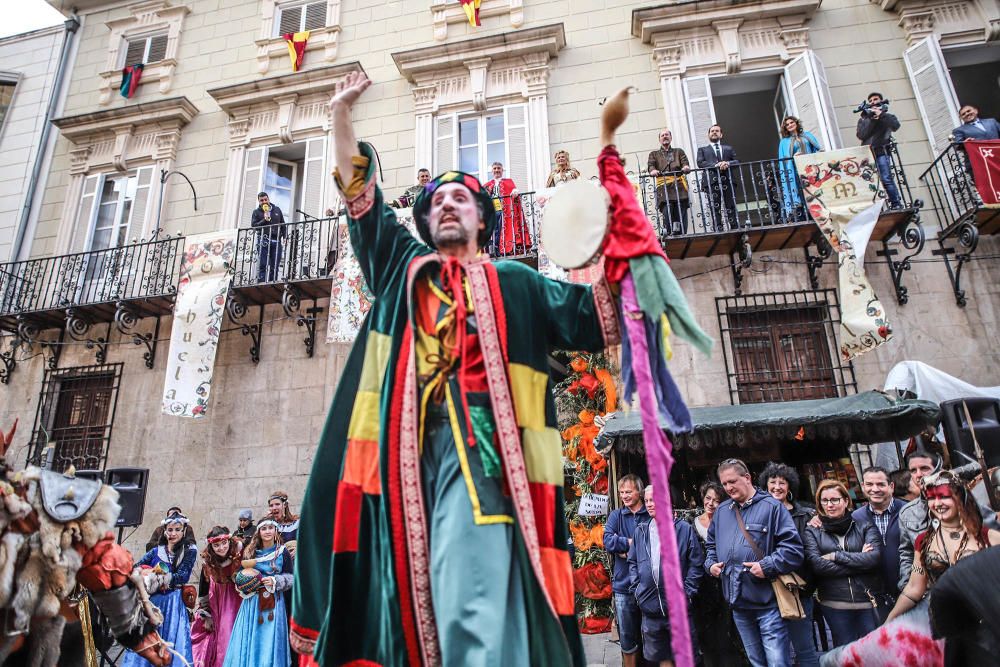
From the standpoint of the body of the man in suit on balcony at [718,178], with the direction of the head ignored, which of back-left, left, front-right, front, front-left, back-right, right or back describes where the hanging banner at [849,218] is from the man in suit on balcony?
left

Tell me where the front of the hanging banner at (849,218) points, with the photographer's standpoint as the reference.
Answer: facing the viewer

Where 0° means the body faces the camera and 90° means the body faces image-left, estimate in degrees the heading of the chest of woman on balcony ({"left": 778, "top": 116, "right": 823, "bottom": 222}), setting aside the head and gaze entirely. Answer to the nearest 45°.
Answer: approximately 0°

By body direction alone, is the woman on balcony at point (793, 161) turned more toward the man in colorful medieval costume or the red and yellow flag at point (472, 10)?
the man in colorful medieval costume

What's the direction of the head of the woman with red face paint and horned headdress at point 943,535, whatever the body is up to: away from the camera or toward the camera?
toward the camera

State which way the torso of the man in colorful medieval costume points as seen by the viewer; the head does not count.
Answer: toward the camera

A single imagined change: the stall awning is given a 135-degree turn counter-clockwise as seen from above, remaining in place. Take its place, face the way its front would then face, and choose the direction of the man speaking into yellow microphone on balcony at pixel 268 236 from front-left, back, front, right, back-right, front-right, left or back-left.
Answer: back-left

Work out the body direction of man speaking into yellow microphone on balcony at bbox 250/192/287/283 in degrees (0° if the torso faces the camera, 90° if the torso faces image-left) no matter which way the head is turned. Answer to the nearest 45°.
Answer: approximately 0°

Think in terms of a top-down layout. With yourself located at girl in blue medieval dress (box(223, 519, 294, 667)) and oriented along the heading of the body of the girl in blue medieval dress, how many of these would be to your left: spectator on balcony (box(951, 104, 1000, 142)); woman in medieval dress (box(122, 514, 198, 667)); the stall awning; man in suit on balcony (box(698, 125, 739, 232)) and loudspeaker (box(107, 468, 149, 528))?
3

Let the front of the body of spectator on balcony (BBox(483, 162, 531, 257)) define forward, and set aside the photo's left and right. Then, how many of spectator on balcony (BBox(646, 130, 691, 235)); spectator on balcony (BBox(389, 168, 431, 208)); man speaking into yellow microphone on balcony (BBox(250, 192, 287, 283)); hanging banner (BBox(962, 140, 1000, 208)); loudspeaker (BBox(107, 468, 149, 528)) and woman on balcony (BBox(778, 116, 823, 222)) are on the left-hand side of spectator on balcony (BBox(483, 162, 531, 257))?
3

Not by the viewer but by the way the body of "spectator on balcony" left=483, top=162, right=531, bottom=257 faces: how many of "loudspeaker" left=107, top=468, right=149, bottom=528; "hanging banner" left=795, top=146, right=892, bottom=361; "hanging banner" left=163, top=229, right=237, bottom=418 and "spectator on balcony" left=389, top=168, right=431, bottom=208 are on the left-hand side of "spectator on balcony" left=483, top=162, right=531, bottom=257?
1

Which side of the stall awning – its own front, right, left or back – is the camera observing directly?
front
